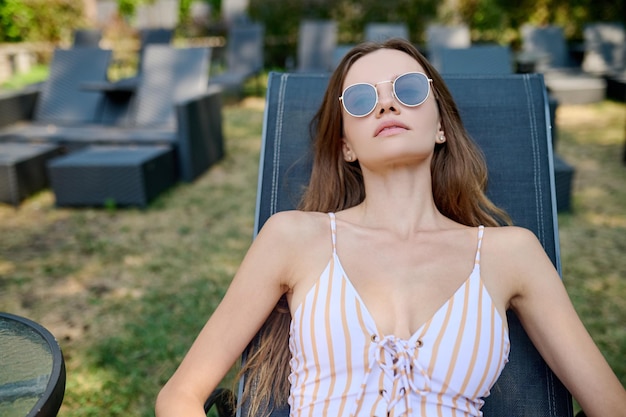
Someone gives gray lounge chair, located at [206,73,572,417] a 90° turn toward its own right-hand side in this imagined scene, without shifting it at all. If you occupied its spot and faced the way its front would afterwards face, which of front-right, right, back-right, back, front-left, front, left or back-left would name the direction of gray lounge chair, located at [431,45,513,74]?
right

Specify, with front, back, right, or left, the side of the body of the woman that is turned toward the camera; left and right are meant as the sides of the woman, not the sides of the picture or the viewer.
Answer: front

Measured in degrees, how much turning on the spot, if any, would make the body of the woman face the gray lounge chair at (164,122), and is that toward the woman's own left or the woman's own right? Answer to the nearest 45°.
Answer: approximately 135° to the woman's own right

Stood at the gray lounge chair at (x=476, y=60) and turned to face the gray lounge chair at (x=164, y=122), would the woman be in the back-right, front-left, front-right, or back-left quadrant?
front-left

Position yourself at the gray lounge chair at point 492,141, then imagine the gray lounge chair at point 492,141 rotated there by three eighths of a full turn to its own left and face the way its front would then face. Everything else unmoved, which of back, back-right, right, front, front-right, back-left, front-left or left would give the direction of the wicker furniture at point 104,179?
left

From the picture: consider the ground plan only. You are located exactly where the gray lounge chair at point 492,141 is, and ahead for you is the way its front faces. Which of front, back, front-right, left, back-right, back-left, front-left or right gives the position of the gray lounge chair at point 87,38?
back-right

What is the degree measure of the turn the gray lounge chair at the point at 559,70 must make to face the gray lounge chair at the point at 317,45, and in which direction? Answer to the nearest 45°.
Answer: approximately 135° to its right

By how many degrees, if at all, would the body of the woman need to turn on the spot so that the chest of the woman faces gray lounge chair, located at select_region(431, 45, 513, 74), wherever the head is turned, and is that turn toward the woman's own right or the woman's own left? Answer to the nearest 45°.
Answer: approximately 180°

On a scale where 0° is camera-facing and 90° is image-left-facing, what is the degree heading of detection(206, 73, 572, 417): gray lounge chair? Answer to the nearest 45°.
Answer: approximately 0°

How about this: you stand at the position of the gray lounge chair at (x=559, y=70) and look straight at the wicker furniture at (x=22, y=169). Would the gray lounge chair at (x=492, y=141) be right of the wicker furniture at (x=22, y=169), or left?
left

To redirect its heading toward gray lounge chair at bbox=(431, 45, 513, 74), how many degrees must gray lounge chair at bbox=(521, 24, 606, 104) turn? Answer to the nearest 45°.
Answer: approximately 45° to its right

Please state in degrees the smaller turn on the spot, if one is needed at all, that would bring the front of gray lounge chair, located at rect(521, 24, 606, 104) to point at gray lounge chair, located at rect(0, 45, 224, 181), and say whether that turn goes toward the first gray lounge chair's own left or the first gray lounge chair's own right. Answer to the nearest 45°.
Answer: approximately 90° to the first gray lounge chair's own right

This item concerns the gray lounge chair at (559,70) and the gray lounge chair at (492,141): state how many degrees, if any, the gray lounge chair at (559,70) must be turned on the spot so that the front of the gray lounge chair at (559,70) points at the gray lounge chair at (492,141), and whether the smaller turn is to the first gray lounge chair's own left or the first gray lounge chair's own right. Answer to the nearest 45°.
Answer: approximately 45° to the first gray lounge chair's own right

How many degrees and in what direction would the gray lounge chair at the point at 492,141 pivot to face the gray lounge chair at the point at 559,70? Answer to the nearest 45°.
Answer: approximately 180°
